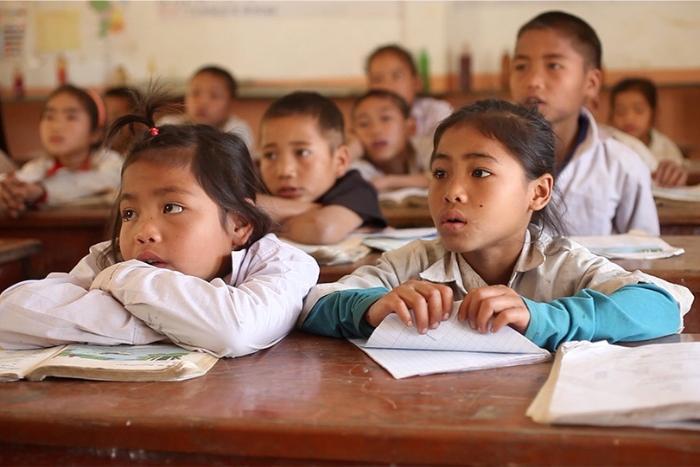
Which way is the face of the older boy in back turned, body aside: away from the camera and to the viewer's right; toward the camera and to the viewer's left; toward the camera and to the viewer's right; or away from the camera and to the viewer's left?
toward the camera and to the viewer's left

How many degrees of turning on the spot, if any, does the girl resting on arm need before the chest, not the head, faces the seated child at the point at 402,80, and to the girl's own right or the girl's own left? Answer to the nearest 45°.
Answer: approximately 180°

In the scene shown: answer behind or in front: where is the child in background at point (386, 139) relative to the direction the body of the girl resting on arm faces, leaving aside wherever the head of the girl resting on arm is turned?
behind

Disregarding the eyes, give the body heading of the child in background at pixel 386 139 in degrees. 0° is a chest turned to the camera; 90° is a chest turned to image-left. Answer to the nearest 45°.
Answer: approximately 45°

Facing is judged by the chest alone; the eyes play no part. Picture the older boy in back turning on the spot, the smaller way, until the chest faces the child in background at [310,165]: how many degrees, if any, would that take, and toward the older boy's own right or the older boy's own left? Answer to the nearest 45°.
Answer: approximately 45° to the older boy's own right

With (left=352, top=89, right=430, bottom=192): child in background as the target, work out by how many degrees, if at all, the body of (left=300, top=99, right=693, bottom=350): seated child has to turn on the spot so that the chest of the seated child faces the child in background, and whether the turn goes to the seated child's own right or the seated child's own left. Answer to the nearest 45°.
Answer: approximately 135° to the seated child's own right

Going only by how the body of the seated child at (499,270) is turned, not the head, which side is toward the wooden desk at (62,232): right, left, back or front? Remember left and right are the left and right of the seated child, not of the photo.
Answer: right

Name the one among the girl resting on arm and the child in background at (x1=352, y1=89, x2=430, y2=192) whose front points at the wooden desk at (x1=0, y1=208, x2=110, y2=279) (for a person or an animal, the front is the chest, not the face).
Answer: the child in background

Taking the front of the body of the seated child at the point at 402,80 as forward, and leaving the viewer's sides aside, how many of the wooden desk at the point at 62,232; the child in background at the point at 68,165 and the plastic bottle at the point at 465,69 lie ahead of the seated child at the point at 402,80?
2

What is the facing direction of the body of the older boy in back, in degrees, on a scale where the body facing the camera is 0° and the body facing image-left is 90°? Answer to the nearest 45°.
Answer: approximately 45°

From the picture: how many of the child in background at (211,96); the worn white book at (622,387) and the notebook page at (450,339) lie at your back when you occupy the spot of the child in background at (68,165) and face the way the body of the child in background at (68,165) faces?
1

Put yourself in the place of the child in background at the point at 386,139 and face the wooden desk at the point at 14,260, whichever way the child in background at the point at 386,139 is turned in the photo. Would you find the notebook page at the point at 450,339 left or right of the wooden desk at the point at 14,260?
left
